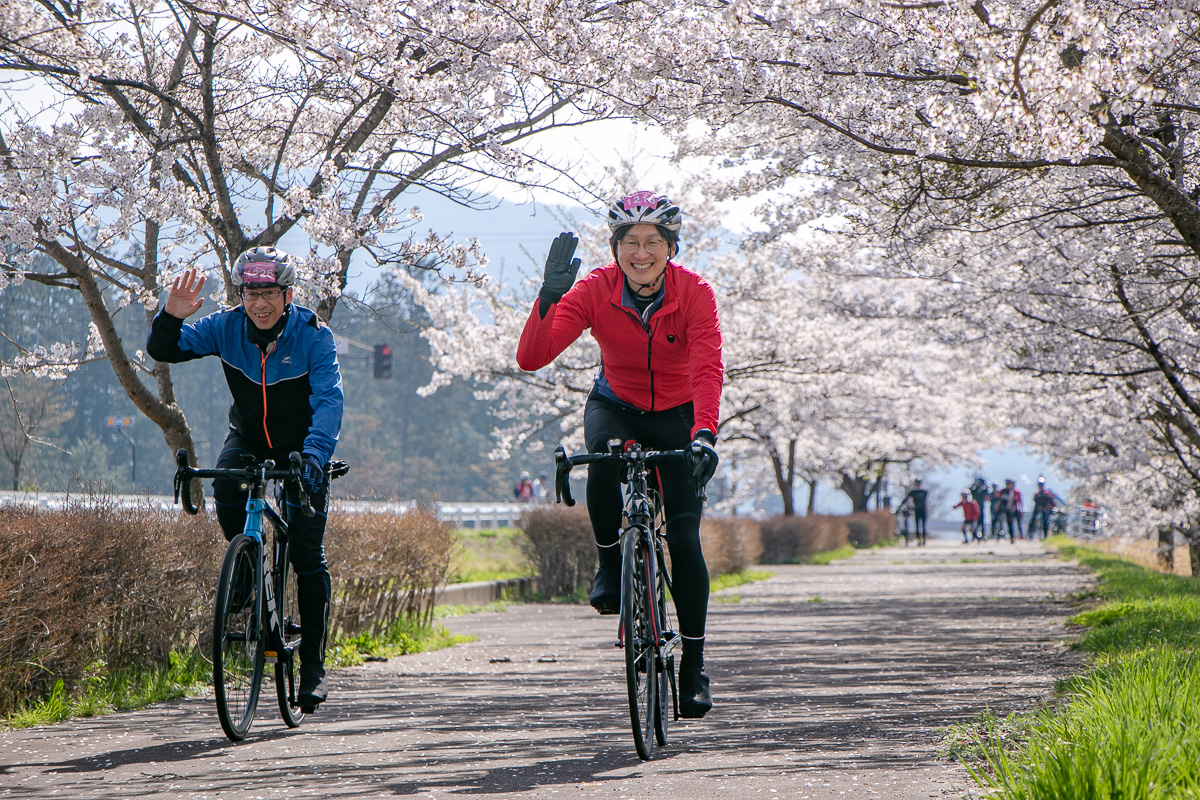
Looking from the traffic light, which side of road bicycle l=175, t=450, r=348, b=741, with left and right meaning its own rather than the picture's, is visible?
back

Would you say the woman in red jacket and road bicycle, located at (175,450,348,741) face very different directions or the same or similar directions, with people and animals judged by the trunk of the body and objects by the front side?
same or similar directions

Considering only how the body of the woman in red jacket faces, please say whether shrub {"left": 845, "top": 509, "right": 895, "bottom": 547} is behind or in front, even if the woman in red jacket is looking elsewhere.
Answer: behind

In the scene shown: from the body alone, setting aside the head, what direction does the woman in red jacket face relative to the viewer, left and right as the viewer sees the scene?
facing the viewer

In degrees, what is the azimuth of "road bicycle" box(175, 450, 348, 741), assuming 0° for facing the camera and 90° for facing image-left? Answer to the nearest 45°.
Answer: approximately 0°

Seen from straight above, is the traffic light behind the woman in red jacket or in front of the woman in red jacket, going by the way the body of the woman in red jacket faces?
behind

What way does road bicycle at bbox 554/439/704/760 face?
toward the camera

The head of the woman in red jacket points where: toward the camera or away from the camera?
toward the camera

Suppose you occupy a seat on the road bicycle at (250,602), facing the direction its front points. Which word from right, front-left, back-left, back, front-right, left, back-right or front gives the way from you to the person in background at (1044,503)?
back-left

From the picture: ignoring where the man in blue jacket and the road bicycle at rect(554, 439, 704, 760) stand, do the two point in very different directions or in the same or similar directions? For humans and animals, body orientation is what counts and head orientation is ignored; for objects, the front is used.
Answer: same or similar directions

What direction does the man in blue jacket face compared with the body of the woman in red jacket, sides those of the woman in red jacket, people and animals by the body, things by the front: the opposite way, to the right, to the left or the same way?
the same way

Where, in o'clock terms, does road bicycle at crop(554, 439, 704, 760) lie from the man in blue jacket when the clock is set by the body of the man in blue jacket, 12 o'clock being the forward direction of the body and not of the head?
The road bicycle is roughly at 10 o'clock from the man in blue jacket.

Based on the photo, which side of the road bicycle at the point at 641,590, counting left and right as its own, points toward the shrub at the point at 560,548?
back

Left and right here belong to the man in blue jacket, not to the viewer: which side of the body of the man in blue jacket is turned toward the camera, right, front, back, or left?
front

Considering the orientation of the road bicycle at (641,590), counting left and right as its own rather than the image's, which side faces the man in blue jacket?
right

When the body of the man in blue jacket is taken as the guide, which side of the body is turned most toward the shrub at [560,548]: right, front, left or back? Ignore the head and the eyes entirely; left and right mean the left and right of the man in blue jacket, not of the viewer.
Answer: back

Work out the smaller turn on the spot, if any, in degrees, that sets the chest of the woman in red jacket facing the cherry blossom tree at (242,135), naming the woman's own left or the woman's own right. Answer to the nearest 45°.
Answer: approximately 135° to the woman's own right

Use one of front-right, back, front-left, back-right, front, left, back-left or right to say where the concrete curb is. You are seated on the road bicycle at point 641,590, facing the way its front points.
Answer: back

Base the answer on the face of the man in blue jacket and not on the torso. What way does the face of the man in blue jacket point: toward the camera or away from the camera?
toward the camera
